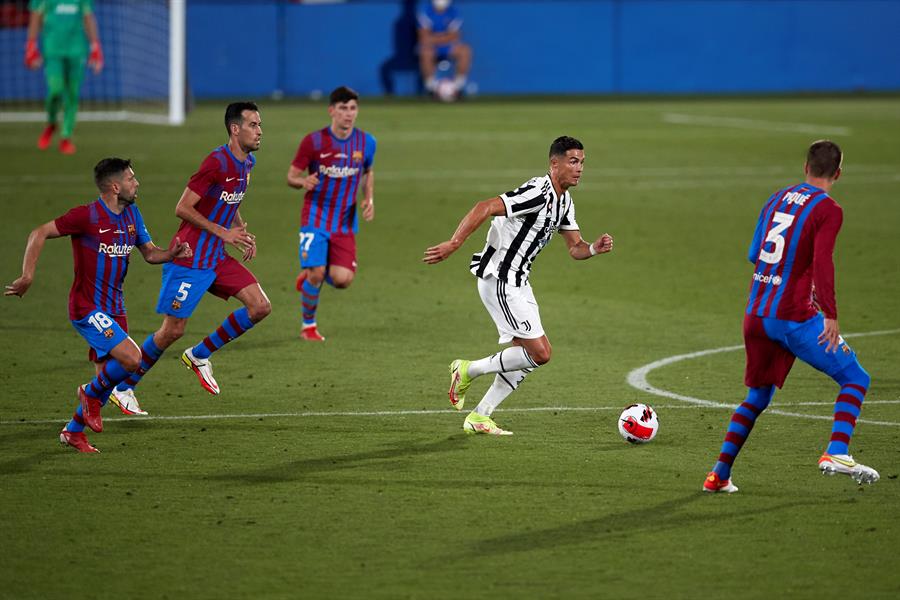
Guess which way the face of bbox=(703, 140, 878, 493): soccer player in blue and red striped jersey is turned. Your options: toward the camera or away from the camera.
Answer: away from the camera

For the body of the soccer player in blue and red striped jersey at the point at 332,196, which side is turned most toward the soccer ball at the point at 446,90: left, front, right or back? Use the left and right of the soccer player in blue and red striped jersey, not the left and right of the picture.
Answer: back

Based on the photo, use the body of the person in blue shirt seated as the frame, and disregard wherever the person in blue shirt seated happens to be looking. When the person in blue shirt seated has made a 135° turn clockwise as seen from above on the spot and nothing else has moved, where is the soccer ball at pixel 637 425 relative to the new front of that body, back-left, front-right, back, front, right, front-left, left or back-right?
back-left

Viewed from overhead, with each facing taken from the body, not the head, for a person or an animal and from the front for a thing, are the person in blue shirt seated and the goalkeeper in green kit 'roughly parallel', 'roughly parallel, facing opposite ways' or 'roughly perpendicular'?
roughly parallel

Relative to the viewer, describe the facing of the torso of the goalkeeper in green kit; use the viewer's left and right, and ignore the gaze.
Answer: facing the viewer

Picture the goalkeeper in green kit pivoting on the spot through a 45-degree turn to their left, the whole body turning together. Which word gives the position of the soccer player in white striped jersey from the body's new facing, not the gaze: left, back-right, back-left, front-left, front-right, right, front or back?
front-right

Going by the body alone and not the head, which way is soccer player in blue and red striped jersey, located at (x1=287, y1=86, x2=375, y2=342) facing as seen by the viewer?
toward the camera

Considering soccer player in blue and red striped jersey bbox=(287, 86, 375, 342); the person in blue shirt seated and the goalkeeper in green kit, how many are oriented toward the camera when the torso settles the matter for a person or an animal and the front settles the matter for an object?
3

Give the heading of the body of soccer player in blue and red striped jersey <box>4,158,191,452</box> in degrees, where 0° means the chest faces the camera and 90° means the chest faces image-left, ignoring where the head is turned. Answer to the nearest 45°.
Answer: approximately 315°

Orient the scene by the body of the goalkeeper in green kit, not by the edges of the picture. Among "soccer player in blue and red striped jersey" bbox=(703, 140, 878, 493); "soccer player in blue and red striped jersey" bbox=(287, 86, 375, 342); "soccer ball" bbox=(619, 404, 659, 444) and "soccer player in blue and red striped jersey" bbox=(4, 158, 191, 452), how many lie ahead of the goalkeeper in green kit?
4

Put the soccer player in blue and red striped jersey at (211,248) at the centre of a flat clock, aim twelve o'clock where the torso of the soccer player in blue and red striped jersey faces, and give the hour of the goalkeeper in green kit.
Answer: The goalkeeper in green kit is roughly at 7 o'clock from the soccer player in blue and red striped jersey.

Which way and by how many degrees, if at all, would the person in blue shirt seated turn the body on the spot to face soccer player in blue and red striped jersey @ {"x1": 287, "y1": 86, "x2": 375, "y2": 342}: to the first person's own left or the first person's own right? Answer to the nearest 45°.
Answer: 0° — they already face them

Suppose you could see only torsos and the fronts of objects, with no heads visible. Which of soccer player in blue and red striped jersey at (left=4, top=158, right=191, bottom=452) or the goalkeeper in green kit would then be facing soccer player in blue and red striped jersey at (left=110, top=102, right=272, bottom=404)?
the goalkeeper in green kit

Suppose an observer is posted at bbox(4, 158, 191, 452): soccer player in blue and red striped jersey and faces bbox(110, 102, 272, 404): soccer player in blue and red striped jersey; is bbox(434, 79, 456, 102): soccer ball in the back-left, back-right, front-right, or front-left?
front-left

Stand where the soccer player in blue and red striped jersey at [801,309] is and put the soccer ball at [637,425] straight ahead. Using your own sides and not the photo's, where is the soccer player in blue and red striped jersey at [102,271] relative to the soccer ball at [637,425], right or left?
left

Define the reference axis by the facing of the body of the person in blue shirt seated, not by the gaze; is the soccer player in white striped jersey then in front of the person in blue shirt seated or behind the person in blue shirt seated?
in front
